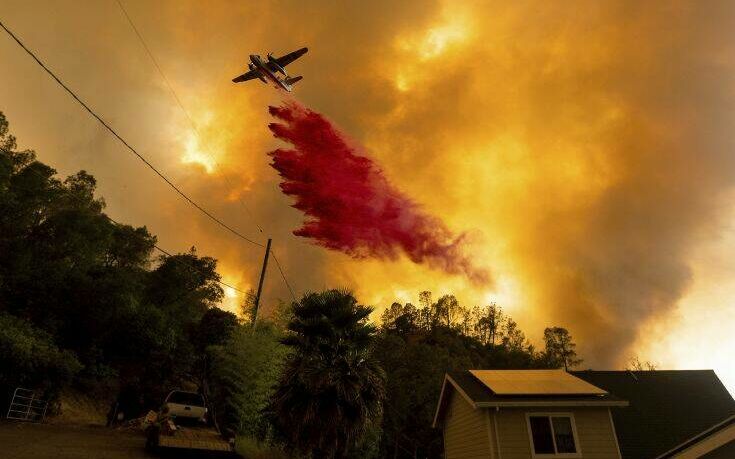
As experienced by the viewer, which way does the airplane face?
facing the viewer and to the left of the viewer

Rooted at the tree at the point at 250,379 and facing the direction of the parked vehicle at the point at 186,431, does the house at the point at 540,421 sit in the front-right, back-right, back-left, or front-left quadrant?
front-left

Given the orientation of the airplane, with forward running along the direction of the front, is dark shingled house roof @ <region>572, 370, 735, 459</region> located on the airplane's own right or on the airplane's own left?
on the airplane's own left
